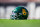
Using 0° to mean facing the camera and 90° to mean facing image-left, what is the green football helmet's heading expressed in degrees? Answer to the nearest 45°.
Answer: approximately 45°
